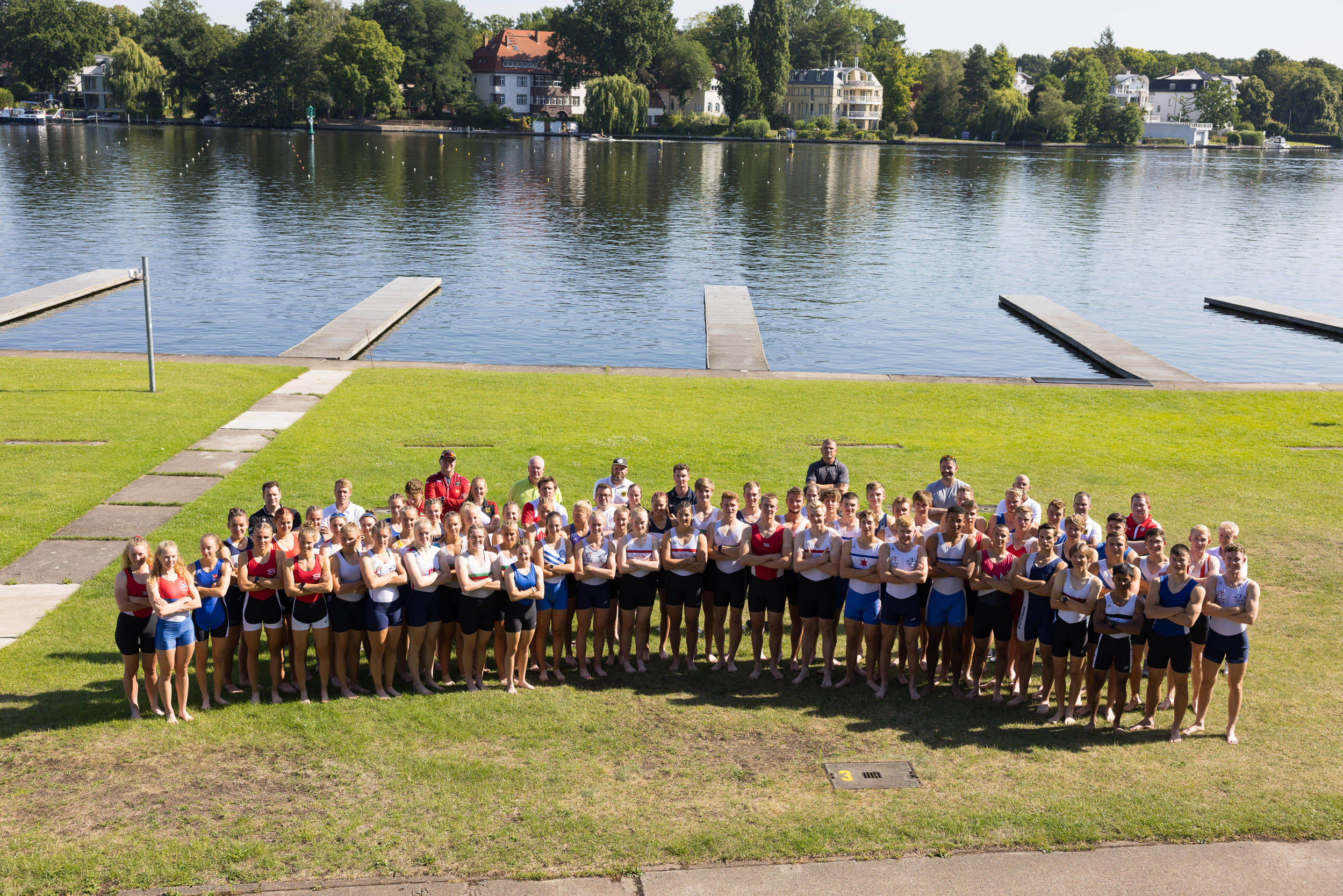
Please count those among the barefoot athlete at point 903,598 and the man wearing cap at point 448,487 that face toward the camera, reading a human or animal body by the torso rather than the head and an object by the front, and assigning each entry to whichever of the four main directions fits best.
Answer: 2

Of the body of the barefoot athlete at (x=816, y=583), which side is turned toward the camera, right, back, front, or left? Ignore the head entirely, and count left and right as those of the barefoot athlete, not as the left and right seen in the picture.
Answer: front

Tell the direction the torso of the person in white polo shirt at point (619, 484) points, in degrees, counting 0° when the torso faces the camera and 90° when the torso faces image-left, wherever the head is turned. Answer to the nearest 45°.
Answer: approximately 0°

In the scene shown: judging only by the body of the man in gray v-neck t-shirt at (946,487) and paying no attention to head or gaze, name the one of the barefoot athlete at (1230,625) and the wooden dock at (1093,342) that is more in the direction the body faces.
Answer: the barefoot athlete

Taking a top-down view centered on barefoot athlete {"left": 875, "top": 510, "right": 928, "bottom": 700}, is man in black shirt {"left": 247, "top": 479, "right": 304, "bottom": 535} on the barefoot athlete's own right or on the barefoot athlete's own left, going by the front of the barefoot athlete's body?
on the barefoot athlete's own right

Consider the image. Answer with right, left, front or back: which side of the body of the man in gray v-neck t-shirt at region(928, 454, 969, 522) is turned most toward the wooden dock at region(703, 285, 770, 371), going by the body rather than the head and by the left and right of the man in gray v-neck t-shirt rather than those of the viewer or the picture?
back

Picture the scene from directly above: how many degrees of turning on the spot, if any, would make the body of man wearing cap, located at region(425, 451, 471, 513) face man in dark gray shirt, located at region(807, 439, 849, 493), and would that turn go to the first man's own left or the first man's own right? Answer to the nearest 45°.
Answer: approximately 90° to the first man's own left

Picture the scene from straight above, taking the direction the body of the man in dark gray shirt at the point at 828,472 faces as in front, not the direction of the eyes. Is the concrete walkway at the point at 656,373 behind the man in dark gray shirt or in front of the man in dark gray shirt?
behind

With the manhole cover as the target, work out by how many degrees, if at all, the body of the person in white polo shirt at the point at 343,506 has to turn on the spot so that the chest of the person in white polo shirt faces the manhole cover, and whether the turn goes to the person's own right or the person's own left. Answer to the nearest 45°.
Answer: approximately 45° to the person's own left

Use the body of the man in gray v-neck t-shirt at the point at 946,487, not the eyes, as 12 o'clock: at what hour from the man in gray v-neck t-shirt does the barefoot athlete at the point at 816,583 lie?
The barefoot athlete is roughly at 1 o'clock from the man in gray v-neck t-shirt.

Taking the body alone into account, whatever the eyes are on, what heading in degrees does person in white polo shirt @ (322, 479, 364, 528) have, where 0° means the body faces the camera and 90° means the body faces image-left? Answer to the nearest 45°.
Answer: approximately 0°
